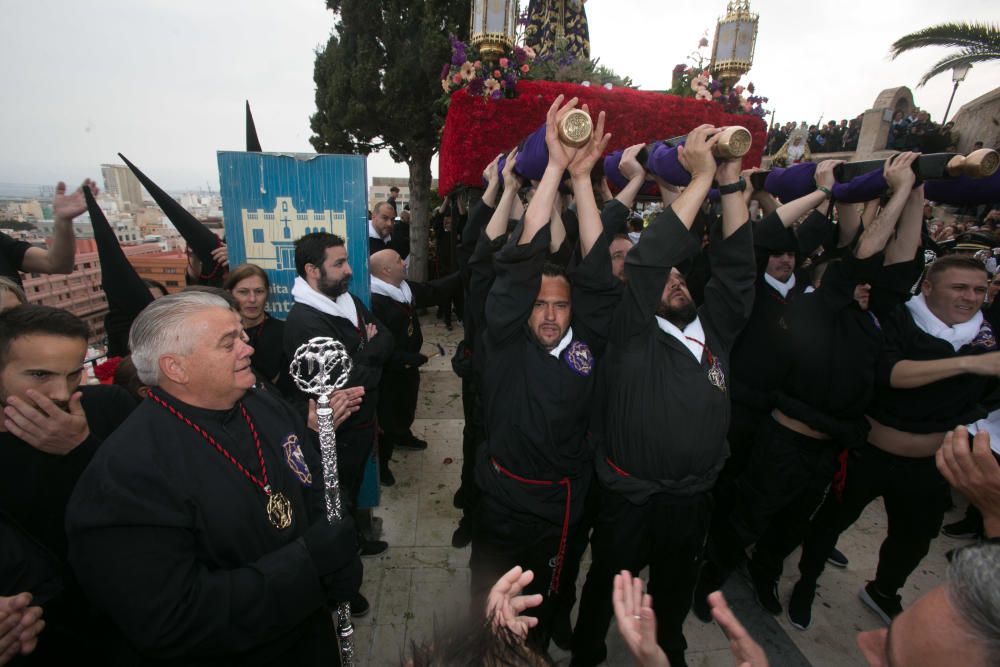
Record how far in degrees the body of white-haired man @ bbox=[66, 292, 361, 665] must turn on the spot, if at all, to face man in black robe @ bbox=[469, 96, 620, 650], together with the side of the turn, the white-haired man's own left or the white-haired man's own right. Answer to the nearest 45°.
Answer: approximately 45° to the white-haired man's own left

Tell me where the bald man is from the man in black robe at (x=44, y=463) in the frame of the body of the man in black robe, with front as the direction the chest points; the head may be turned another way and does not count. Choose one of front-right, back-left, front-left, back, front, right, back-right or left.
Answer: left

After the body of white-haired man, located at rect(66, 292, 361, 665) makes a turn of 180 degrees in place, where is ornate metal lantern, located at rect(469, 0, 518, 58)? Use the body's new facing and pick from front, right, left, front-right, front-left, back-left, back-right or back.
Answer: right
